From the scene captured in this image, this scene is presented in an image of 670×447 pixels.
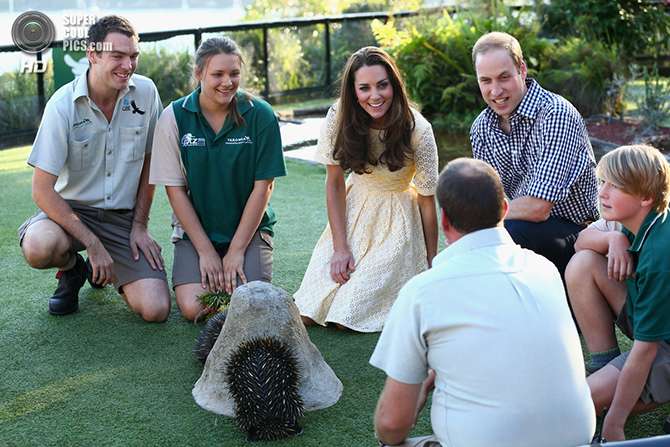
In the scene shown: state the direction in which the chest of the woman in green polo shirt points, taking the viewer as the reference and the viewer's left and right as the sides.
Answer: facing the viewer

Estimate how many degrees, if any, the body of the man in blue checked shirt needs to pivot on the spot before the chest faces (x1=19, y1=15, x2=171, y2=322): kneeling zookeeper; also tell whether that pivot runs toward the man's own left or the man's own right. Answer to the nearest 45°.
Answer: approximately 45° to the man's own right

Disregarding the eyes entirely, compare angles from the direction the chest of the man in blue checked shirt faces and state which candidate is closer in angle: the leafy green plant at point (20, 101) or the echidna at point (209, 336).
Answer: the echidna

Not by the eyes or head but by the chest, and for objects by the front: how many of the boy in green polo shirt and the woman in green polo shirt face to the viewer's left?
1

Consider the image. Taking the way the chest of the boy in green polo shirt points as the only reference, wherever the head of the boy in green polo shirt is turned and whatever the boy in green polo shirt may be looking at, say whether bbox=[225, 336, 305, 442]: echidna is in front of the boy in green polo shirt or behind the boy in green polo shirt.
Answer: in front

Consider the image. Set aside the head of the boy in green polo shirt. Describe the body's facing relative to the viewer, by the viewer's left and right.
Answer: facing to the left of the viewer

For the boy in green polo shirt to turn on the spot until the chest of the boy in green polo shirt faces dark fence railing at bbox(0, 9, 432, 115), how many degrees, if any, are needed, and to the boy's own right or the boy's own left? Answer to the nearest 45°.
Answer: approximately 45° to the boy's own right

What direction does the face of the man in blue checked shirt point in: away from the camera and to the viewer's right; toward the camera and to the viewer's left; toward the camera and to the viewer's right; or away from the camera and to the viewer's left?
toward the camera and to the viewer's left

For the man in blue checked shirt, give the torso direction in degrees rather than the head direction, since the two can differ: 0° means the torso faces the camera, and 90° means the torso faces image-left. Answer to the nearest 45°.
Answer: approximately 45°

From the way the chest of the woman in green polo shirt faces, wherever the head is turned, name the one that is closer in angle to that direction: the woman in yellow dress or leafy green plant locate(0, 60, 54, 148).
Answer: the woman in yellow dress

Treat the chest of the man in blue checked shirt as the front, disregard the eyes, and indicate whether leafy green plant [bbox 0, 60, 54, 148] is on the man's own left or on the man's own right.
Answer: on the man's own right

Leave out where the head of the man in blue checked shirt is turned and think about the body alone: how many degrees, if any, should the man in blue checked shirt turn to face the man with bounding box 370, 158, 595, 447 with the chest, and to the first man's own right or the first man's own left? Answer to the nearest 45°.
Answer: approximately 45° to the first man's own left

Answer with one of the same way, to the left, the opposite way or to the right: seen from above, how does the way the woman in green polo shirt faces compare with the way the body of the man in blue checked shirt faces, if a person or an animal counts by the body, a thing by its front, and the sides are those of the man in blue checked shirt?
to the left

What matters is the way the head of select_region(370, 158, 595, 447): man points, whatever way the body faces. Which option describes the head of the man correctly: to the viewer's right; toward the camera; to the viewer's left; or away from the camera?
away from the camera

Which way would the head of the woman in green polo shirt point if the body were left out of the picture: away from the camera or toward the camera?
toward the camera

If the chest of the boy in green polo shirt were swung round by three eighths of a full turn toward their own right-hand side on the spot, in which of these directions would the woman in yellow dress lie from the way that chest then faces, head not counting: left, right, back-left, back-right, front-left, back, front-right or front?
left

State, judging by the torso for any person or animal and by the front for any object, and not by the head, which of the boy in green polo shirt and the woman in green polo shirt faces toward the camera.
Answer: the woman in green polo shirt
